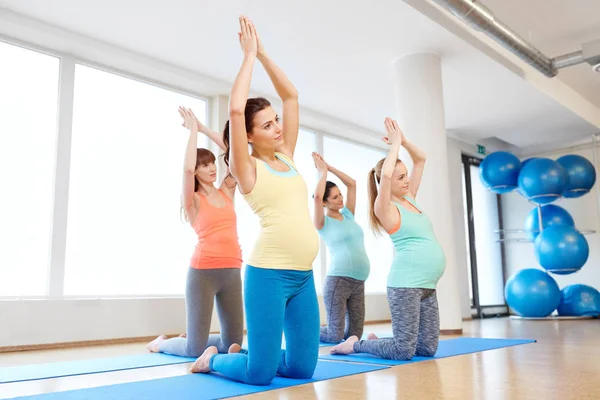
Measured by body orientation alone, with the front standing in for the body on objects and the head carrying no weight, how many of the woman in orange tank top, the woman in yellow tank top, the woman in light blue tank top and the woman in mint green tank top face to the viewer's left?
0

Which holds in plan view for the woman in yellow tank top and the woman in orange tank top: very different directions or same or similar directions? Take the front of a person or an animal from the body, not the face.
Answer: same or similar directions

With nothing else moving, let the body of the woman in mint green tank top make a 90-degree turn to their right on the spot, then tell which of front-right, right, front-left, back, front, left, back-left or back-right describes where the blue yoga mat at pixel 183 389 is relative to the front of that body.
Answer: front

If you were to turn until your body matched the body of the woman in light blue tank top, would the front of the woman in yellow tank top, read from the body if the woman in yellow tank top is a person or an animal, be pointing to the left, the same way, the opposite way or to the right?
the same way

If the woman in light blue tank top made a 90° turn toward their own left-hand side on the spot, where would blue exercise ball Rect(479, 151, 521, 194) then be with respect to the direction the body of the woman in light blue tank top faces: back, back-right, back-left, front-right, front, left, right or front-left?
front

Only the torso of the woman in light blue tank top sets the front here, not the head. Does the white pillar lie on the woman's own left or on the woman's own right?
on the woman's own left

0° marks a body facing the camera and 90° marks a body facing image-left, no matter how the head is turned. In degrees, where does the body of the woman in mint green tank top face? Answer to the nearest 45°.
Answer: approximately 315°

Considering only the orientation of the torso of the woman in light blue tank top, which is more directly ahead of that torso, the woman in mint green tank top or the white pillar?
the woman in mint green tank top

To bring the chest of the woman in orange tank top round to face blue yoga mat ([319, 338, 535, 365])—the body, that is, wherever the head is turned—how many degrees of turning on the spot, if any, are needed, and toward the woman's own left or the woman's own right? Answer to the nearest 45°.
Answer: approximately 45° to the woman's own left

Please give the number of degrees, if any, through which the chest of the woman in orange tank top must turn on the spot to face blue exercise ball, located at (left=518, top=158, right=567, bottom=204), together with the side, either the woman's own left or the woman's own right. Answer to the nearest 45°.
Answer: approximately 90° to the woman's own left

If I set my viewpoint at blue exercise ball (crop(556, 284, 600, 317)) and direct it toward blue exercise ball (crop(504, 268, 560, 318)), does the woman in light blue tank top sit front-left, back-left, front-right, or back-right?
front-left

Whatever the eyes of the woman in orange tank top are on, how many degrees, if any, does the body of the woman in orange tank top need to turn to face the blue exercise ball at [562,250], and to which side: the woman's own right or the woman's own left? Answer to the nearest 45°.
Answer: approximately 90° to the woman's own left

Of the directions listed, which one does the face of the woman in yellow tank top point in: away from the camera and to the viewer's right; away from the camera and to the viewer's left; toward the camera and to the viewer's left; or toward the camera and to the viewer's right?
toward the camera and to the viewer's right

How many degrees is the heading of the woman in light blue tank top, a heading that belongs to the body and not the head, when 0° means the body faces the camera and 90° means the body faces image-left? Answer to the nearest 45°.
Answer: approximately 315°

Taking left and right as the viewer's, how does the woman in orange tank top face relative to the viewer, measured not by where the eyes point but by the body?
facing the viewer and to the right of the viewer

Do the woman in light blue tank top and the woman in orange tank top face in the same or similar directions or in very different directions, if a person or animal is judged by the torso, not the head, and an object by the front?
same or similar directions

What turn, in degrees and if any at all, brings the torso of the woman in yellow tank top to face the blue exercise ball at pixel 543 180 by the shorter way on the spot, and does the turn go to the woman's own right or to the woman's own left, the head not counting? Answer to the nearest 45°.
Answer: approximately 90° to the woman's own left

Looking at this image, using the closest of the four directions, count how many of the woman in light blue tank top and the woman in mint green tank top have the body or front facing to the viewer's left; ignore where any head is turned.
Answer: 0

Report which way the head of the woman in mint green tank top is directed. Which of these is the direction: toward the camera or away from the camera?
toward the camera
